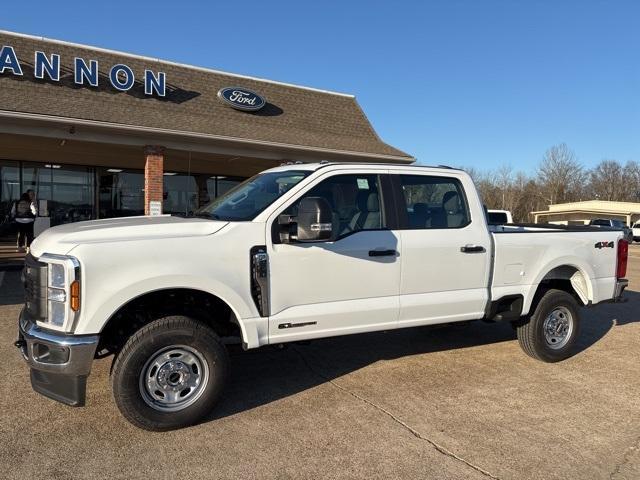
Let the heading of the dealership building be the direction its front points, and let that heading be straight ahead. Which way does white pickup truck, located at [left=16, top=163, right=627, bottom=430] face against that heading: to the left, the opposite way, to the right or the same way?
to the right

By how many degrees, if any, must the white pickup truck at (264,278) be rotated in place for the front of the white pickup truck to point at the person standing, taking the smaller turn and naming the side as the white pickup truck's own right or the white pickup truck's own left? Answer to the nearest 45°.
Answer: approximately 90° to the white pickup truck's own right

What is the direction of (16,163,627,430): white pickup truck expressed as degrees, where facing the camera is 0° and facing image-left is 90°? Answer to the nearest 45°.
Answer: approximately 45°

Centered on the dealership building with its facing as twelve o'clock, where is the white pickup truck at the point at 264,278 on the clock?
The white pickup truck is roughly at 1 o'clock from the dealership building.

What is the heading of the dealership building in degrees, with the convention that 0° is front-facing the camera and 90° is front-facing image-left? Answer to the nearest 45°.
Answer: approximately 315°

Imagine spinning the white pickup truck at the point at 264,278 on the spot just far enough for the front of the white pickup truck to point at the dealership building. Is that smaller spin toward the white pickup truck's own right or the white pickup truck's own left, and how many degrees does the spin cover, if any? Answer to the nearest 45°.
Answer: approximately 90° to the white pickup truck's own right

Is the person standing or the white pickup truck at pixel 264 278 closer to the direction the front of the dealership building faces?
the white pickup truck
